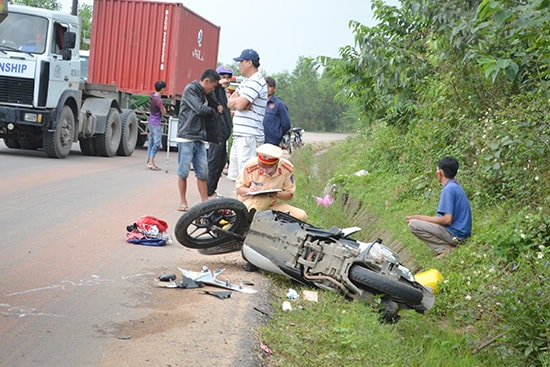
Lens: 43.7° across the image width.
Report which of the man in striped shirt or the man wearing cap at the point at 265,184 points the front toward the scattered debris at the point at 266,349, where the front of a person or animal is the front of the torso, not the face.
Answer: the man wearing cap

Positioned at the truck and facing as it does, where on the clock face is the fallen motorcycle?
The fallen motorcycle is roughly at 10 o'clock from the truck.

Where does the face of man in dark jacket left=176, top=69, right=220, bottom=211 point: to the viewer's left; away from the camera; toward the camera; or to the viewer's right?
to the viewer's right

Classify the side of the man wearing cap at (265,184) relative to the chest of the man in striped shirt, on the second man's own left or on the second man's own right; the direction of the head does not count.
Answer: on the second man's own left

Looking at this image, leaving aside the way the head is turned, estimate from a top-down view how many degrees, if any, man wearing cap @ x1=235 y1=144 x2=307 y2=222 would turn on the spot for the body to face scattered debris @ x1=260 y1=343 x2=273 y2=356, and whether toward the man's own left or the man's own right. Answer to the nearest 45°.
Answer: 0° — they already face it

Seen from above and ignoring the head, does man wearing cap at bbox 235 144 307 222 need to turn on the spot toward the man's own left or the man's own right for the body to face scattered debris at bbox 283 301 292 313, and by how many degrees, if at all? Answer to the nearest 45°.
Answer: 0° — they already face it
